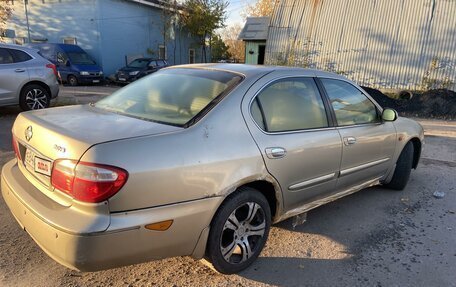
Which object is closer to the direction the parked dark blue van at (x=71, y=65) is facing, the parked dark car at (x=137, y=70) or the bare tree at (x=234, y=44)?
the parked dark car

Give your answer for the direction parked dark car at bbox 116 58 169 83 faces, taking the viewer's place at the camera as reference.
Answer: facing the viewer and to the left of the viewer

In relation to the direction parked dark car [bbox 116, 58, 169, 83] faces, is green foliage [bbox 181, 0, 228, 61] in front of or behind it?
behind

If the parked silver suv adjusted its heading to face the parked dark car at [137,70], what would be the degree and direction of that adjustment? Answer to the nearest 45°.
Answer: approximately 135° to its right

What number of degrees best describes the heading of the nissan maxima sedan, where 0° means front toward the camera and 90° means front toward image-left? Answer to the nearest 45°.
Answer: approximately 225°

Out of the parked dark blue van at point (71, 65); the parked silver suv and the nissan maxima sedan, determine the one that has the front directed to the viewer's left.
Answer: the parked silver suv

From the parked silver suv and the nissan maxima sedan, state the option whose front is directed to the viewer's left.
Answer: the parked silver suv

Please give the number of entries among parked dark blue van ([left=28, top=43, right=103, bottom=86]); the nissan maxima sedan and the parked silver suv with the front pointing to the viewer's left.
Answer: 1

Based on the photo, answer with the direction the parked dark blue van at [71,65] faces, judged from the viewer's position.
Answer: facing the viewer and to the right of the viewer

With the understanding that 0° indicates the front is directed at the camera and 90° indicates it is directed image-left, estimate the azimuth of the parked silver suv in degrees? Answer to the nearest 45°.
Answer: approximately 90°

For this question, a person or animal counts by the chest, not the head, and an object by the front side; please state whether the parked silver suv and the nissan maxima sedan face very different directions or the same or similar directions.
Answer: very different directions

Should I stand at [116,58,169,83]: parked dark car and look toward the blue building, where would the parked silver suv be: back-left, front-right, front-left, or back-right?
back-left

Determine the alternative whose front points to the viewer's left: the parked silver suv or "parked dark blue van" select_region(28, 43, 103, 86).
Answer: the parked silver suv
